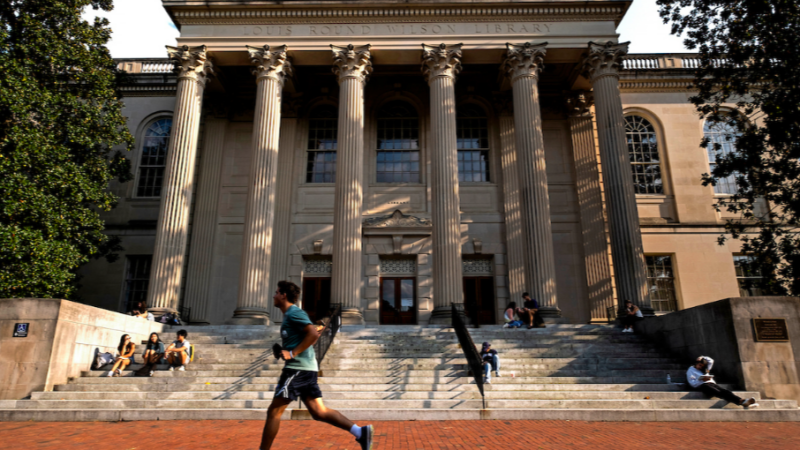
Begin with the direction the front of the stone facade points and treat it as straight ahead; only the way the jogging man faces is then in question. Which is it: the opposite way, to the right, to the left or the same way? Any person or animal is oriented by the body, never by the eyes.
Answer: to the right

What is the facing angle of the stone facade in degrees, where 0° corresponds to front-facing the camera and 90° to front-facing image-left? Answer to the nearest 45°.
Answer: approximately 0°

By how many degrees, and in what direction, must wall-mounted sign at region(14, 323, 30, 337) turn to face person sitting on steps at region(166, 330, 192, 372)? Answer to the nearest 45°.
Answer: approximately 90° to its left

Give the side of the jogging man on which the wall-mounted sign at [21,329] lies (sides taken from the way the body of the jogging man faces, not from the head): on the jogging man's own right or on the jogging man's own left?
on the jogging man's own right

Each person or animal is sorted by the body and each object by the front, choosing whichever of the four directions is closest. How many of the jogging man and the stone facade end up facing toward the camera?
1

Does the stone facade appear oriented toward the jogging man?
yes

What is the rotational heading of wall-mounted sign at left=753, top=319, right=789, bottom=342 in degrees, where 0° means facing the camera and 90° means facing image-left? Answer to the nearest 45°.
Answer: approximately 0°

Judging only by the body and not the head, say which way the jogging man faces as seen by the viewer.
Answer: to the viewer's left

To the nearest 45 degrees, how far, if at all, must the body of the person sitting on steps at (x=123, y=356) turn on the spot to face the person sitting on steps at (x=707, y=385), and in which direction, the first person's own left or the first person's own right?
approximately 90° to the first person's own left
